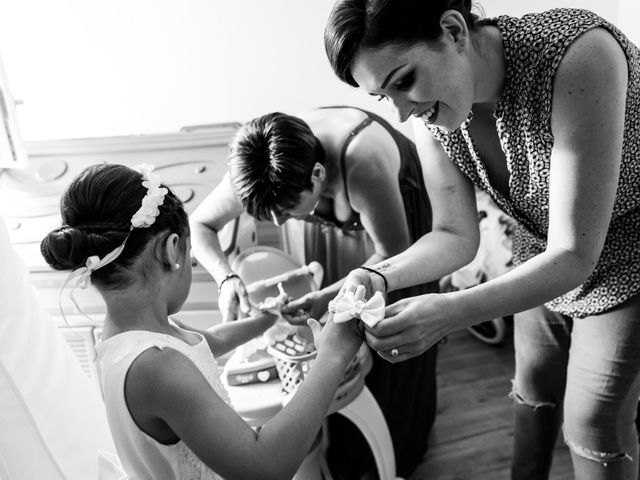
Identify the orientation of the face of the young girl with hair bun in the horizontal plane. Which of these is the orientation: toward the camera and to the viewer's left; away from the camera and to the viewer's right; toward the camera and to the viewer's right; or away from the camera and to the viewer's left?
away from the camera and to the viewer's right

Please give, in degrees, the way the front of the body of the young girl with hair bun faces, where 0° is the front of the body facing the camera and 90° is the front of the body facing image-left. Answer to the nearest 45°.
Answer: approximately 225°

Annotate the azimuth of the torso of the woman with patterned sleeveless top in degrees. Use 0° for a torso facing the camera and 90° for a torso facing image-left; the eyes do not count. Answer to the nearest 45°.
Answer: approximately 45°

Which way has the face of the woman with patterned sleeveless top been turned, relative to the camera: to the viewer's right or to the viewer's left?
to the viewer's left
